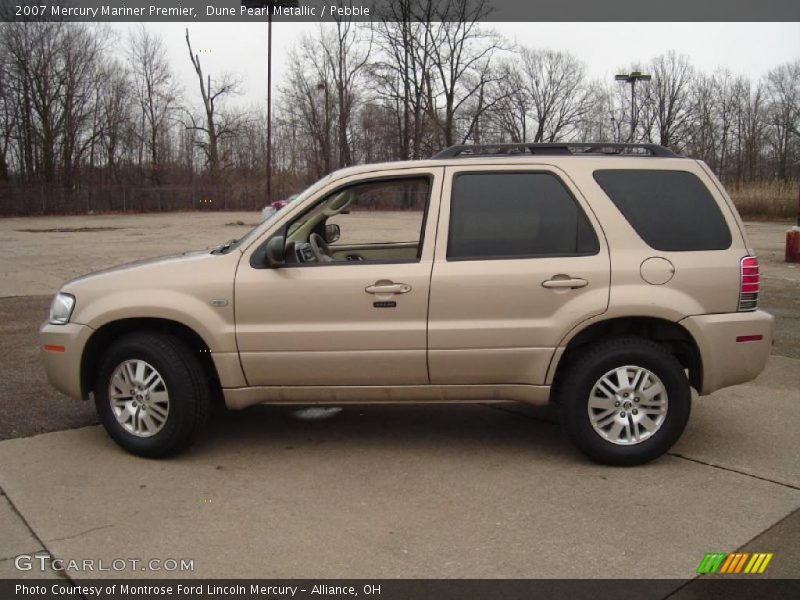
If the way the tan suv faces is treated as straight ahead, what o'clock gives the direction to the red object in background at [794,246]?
The red object in background is roughly at 4 o'clock from the tan suv.

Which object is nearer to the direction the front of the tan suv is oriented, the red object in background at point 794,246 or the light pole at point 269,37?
the light pole

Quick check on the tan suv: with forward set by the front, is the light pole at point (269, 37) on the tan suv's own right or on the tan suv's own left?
on the tan suv's own right

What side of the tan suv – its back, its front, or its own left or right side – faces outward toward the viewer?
left
